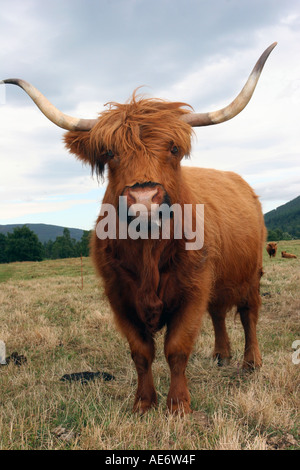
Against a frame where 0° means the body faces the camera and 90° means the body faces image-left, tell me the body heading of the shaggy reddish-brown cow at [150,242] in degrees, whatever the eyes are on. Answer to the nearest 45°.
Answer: approximately 45°
